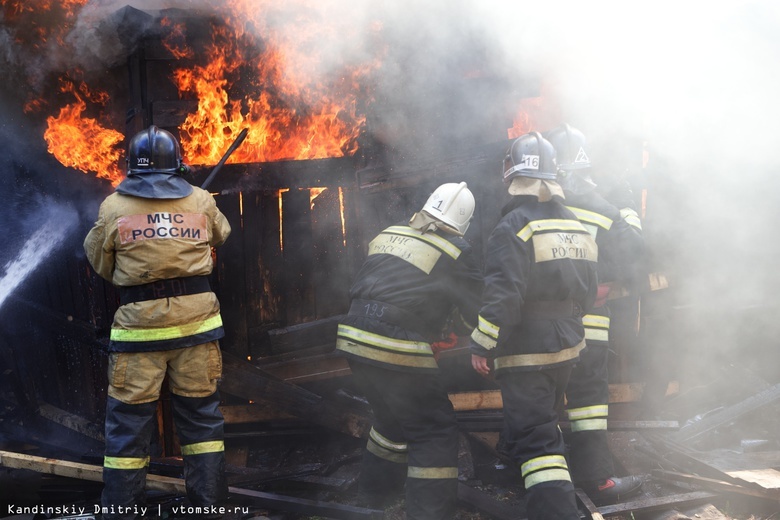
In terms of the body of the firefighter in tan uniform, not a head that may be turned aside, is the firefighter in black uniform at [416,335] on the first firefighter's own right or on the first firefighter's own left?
on the first firefighter's own right

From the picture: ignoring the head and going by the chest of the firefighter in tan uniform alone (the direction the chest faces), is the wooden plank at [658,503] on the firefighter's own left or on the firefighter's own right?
on the firefighter's own right

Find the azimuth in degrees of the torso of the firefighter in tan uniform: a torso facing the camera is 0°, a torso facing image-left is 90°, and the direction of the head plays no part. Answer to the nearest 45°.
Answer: approximately 180°

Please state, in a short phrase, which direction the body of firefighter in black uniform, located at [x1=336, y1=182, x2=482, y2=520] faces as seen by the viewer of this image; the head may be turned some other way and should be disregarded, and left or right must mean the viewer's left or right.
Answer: facing away from the viewer and to the right of the viewer

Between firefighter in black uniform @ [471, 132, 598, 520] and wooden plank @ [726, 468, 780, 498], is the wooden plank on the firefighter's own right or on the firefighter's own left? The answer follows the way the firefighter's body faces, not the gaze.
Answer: on the firefighter's own right
